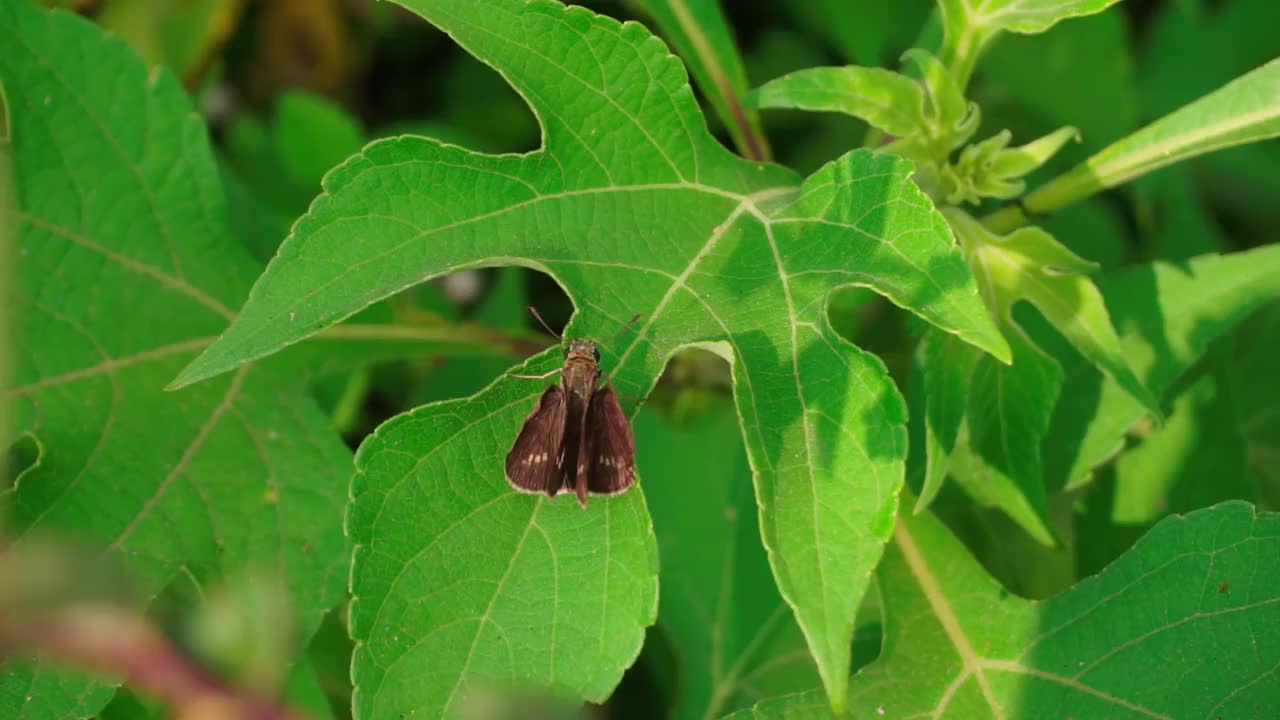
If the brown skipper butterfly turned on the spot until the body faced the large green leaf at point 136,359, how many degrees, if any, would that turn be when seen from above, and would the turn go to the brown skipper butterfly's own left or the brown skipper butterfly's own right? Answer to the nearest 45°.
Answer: approximately 45° to the brown skipper butterfly's own left

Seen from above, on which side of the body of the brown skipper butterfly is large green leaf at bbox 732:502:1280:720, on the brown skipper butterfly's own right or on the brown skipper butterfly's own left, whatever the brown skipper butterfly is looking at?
on the brown skipper butterfly's own right

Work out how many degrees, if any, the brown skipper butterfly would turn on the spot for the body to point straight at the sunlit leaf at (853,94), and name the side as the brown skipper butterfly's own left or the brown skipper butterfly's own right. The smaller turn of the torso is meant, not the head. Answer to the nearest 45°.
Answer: approximately 45° to the brown skipper butterfly's own right

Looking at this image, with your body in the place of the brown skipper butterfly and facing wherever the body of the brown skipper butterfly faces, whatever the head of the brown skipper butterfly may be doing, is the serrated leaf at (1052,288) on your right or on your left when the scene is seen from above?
on your right

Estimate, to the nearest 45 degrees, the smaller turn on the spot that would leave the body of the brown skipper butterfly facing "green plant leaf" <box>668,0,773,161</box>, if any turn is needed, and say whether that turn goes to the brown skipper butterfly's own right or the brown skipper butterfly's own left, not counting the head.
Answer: approximately 45° to the brown skipper butterfly's own right

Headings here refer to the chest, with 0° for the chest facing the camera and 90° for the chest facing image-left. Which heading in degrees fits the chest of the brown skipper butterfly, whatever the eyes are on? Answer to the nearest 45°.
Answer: approximately 180°

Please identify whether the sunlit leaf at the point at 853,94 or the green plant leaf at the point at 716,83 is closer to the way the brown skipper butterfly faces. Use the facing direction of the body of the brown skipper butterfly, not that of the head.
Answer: the green plant leaf
